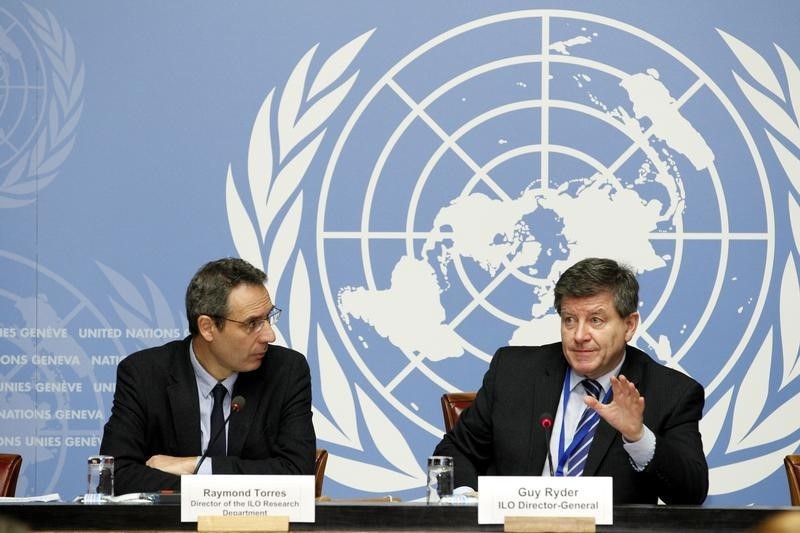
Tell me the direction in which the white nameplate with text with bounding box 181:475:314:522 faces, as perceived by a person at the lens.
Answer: facing the viewer

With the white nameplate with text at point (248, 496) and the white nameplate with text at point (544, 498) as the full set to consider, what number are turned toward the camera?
2

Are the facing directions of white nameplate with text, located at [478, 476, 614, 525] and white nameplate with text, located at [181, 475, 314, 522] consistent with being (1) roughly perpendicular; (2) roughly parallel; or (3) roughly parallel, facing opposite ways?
roughly parallel
